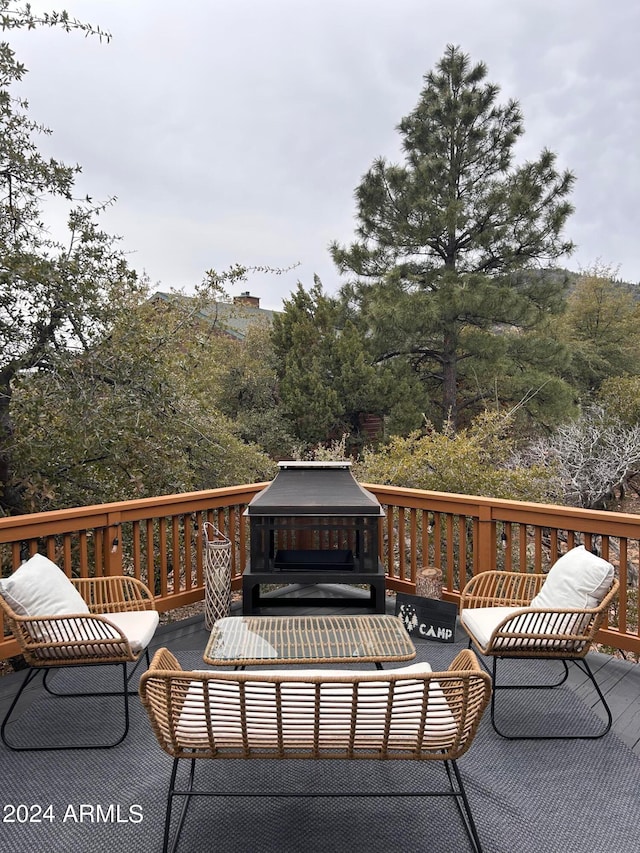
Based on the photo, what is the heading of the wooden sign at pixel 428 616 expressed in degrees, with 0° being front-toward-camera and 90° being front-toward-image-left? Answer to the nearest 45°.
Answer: approximately 0°

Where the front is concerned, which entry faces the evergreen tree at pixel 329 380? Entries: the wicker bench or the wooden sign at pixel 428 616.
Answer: the wicker bench

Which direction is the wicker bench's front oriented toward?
away from the camera

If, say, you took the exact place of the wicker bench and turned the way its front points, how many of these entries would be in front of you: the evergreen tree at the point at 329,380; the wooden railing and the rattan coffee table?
3

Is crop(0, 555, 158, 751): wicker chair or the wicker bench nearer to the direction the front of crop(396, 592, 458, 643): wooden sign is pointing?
the wicker bench

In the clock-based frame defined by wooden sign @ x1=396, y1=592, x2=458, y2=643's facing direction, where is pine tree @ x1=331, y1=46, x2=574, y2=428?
The pine tree is roughly at 6 o'clock from the wooden sign.

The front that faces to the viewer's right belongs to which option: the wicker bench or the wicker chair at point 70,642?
the wicker chair

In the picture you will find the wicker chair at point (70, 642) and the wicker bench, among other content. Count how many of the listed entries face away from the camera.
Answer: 1

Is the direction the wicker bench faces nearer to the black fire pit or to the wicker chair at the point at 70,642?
the black fire pit

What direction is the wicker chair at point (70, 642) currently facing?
to the viewer's right
